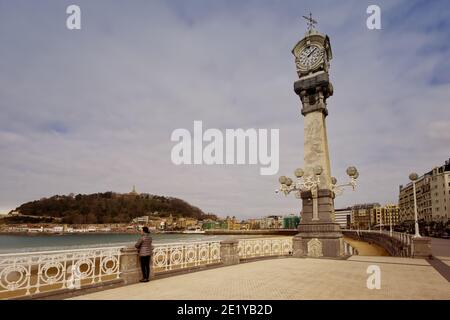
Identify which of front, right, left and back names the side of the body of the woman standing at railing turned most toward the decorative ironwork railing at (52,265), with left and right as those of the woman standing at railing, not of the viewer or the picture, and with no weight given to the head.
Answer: left

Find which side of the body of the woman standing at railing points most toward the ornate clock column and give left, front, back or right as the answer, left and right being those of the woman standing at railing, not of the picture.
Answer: right

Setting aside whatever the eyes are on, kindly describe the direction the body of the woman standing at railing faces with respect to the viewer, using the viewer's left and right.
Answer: facing away from the viewer and to the left of the viewer

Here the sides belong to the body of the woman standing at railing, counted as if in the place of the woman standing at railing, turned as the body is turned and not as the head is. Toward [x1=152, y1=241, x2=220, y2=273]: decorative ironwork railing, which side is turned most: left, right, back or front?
right

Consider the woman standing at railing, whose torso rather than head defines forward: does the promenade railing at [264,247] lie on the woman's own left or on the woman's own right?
on the woman's own right
